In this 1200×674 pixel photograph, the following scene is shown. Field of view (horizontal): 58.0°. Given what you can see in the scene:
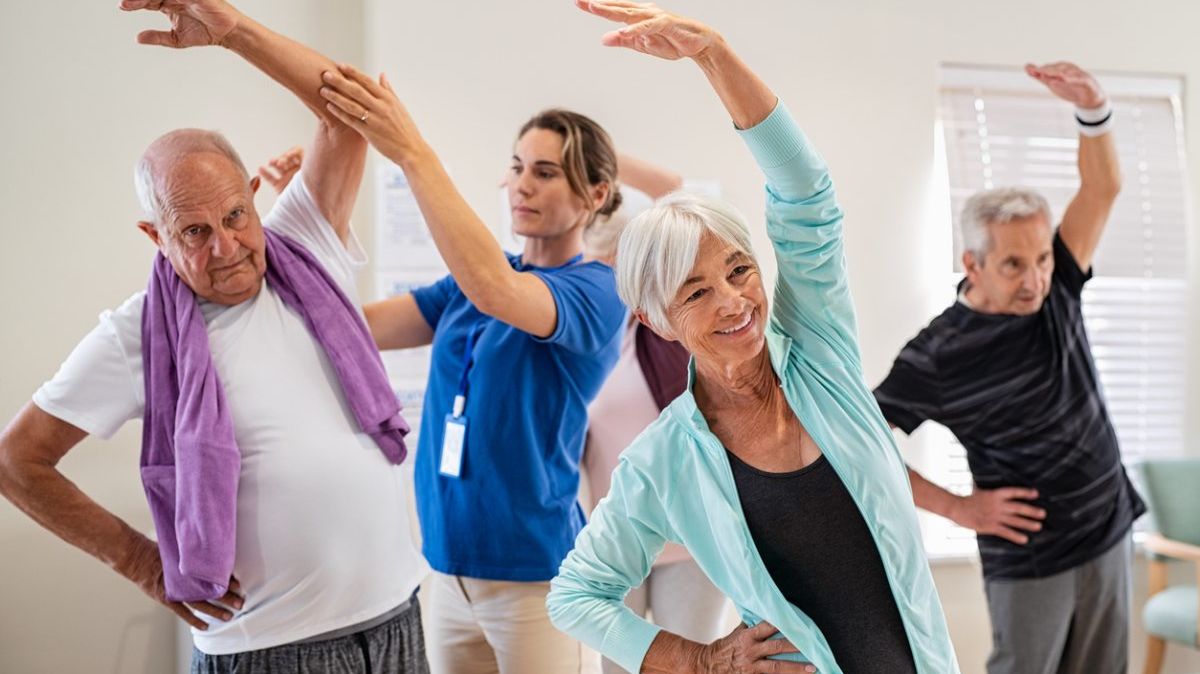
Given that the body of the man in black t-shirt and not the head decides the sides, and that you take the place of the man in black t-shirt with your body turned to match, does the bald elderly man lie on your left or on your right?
on your right

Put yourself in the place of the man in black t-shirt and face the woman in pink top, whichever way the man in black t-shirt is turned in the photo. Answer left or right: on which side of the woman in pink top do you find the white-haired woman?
left

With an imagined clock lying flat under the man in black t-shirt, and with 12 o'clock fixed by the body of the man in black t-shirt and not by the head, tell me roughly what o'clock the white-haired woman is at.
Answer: The white-haired woman is roughly at 2 o'clock from the man in black t-shirt.

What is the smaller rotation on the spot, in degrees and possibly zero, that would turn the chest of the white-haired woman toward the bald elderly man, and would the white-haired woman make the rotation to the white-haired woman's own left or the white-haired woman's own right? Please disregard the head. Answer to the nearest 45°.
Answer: approximately 135° to the white-haired woman's own right

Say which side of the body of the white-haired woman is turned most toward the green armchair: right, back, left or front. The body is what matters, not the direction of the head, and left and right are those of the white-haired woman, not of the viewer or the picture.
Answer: left

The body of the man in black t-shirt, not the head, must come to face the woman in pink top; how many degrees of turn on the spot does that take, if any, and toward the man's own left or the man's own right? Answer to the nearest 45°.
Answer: approximately 135° to the man's own right

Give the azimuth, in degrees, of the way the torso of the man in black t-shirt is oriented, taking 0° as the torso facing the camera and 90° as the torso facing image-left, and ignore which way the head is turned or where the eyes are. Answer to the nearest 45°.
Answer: approximately 315°

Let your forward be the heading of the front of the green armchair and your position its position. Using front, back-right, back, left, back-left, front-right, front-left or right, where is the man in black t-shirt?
front-right

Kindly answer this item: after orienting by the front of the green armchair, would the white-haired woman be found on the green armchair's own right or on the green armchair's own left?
on the green armchair's own right
